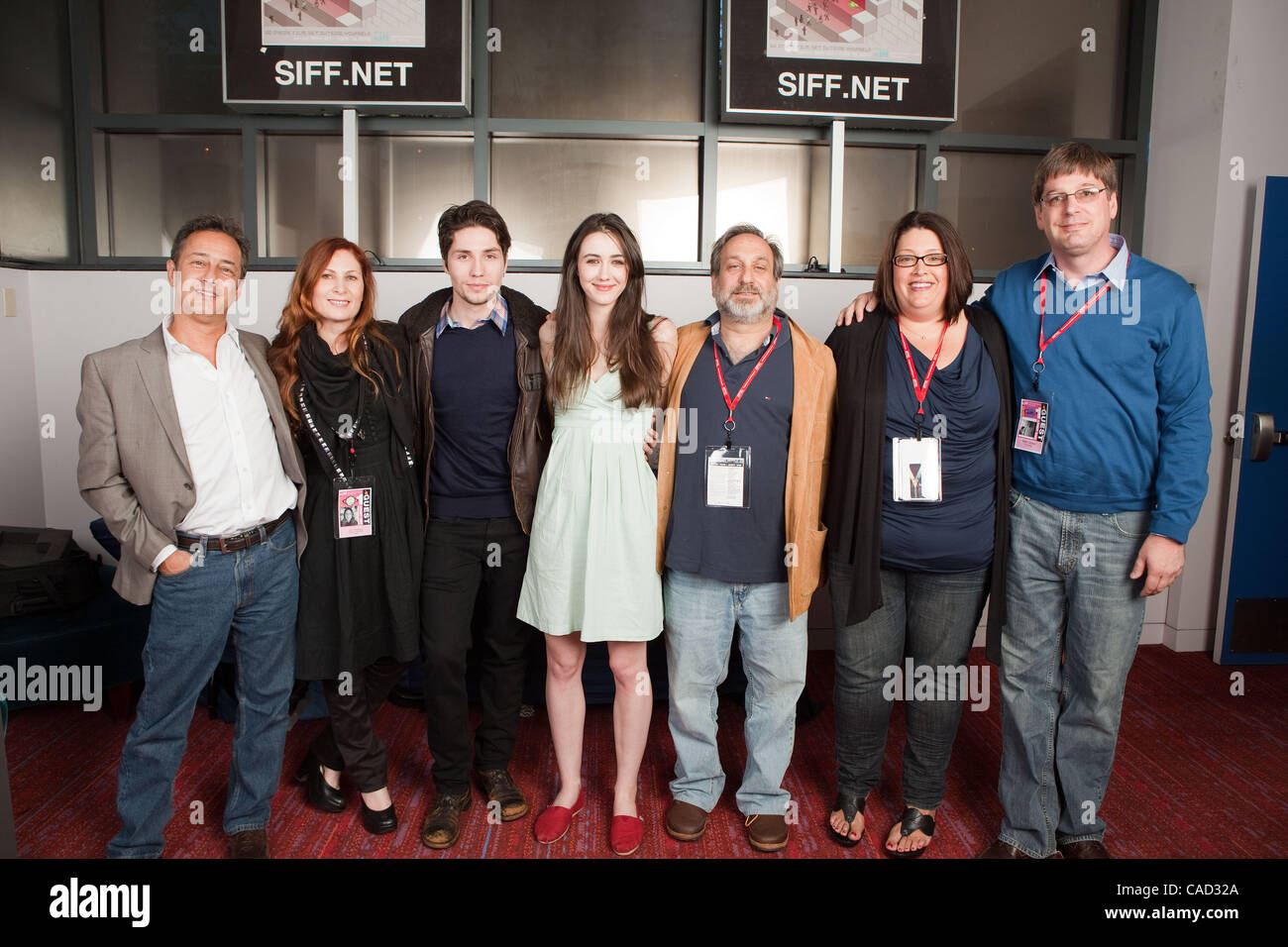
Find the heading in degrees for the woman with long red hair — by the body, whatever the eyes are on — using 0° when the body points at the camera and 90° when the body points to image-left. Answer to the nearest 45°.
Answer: approximately 0°

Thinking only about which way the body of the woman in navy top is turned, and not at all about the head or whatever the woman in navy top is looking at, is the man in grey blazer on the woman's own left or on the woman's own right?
on the woman's own right

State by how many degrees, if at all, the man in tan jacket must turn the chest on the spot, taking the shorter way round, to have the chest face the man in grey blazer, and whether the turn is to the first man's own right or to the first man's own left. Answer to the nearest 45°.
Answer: approximately 90° to the first man's own right

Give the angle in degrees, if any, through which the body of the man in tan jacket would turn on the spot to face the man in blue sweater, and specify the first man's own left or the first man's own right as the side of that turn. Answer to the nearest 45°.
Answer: approximately 90° to the first man's own left

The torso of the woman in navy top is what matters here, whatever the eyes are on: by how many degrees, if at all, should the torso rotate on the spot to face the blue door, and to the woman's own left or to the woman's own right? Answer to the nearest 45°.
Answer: approximately 135° to the woman's own left
